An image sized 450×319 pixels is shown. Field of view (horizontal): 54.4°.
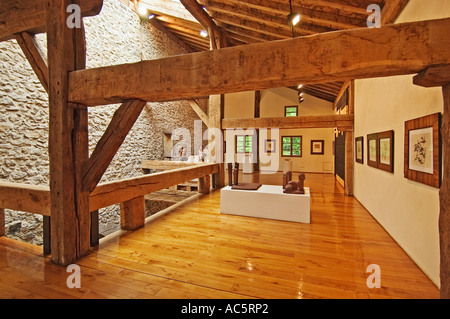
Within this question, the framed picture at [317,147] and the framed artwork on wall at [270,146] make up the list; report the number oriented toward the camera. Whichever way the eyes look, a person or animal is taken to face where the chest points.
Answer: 2

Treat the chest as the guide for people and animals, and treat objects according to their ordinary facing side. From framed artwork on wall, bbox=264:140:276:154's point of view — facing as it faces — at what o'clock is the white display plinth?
The white display plinth is roughly at 12 o'clock from the framed artwork on wall.

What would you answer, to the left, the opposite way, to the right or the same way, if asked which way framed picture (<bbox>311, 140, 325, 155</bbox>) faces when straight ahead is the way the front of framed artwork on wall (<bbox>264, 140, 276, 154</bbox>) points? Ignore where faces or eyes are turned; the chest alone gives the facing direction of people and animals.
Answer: the same way

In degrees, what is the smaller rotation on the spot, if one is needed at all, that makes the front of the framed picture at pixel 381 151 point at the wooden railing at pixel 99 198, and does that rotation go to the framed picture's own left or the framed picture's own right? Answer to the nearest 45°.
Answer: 0° — it already faces it

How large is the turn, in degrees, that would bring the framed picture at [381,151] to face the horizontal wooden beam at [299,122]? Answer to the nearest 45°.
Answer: approximately 90° to its right

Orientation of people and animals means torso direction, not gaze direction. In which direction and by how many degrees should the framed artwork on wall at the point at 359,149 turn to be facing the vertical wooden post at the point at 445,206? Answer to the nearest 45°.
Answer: approximately 45° to its left

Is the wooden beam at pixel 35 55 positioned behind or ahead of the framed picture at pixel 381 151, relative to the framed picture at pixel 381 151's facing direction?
ahead

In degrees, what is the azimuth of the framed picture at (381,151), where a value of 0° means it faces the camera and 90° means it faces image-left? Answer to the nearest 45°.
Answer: approximately 45°

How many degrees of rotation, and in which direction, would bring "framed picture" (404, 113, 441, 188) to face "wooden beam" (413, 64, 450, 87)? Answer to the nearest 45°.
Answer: approximately 45° to its left

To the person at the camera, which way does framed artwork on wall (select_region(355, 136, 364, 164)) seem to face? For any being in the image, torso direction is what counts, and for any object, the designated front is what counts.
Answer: facing the viewer and to the left of the viewer

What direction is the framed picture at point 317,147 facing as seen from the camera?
toward the camera

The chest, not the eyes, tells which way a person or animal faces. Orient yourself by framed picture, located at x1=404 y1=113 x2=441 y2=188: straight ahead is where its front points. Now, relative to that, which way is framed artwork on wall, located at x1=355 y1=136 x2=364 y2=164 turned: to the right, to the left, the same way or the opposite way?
the same way

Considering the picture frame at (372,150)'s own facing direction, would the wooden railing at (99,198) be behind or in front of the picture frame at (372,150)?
in front

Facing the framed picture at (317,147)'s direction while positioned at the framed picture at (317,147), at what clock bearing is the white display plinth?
The white display plinth is roughly at 12 o'clock from the framed picture.

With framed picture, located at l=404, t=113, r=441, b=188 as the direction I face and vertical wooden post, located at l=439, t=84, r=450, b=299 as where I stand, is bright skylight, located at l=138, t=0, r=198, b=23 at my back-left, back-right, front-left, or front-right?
front-left

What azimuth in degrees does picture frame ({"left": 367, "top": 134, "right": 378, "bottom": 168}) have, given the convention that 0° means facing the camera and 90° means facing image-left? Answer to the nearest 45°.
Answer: approximately 45°

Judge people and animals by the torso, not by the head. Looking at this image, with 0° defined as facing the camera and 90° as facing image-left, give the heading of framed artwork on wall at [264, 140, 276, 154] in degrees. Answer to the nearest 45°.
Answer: approximately 0°

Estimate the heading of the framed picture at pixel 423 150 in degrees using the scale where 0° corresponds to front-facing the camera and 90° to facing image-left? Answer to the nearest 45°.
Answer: approximately 45°
